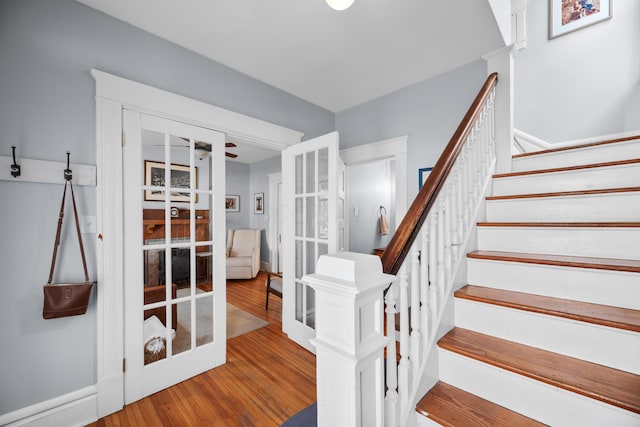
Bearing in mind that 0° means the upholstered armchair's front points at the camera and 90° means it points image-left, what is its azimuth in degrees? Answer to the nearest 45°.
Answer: approximately 45°

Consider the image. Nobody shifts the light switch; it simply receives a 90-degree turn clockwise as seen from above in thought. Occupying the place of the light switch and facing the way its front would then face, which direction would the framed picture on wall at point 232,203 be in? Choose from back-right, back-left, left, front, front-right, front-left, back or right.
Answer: back-right

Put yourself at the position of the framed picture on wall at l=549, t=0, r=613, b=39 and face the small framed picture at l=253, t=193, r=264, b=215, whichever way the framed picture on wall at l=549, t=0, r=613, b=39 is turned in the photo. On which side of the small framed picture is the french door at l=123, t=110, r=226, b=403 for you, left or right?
left

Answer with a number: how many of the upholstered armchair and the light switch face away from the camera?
0

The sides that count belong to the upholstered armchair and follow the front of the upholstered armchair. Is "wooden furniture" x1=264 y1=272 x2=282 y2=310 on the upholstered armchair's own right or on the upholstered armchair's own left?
on the upholstered armchair's own left

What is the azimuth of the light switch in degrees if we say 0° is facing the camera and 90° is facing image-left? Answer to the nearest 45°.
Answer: approximately 0°

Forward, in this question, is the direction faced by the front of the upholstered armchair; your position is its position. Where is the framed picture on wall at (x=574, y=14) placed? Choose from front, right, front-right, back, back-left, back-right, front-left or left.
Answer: left

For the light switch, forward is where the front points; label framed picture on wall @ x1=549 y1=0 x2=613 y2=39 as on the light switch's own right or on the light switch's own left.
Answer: on the light switch's own left

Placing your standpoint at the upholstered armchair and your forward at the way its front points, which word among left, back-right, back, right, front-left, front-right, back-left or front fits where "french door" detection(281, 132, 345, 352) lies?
front-left
